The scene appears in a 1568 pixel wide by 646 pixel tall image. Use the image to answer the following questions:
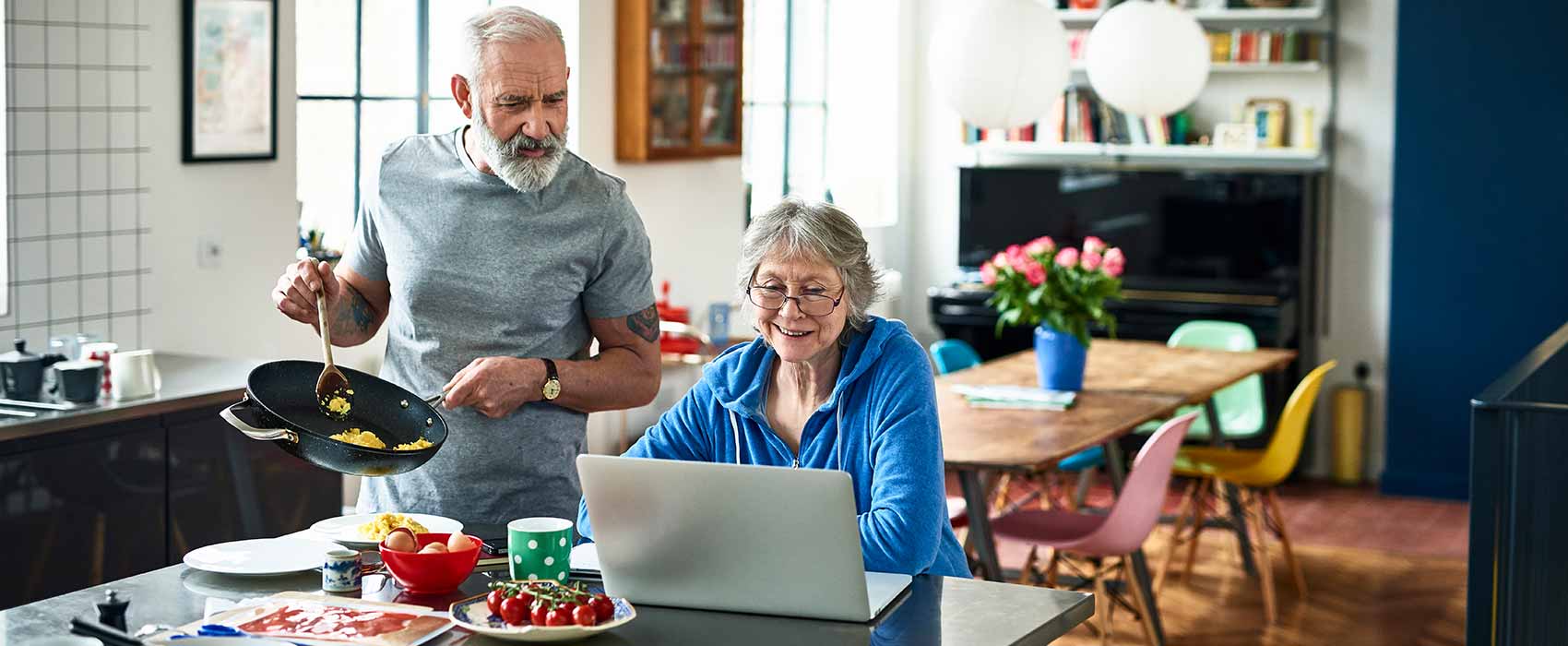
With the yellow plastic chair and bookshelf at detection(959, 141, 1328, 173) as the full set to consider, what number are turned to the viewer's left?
1

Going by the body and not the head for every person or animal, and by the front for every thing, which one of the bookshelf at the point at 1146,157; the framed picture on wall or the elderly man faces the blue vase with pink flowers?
the bookshelf

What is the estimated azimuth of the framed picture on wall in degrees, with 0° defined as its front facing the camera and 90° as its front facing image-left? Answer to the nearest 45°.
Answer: approximately 0°

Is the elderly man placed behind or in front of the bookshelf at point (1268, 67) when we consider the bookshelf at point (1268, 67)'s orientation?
in front

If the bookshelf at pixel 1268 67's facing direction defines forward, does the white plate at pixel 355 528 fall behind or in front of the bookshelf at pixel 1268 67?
in front

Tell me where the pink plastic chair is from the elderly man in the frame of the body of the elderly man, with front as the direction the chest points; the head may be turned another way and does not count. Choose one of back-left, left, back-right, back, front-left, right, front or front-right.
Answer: back-left

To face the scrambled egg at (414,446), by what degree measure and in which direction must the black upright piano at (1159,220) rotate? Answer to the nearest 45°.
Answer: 0° — it already faces it

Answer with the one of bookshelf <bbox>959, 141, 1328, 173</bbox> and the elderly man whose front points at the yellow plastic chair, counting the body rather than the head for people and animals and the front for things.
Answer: the bookshelf

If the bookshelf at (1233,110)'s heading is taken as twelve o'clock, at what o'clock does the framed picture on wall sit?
The framed picture on wall is roughly at 1 o'clock from the bookshelf.

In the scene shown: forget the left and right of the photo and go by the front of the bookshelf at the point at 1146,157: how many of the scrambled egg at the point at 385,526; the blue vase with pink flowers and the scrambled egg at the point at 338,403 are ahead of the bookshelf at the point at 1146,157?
3

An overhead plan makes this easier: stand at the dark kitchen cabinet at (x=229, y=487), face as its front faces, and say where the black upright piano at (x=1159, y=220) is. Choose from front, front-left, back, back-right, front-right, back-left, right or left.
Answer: left
